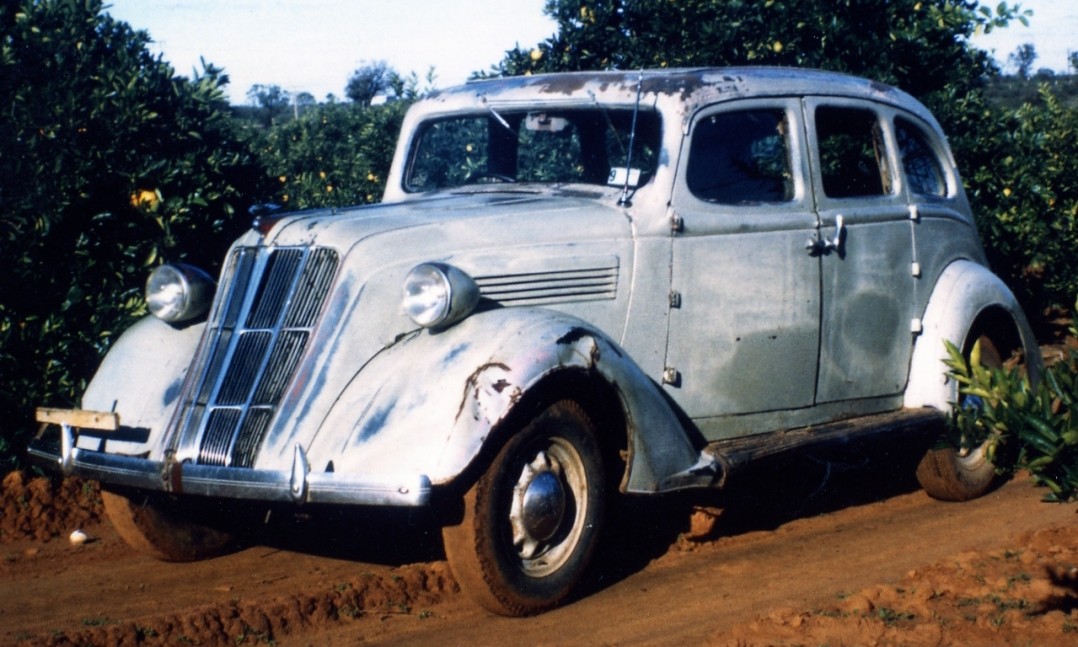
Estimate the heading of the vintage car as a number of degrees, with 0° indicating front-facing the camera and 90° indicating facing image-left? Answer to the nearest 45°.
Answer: approximately 45°

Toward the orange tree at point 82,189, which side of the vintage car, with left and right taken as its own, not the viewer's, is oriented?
right
